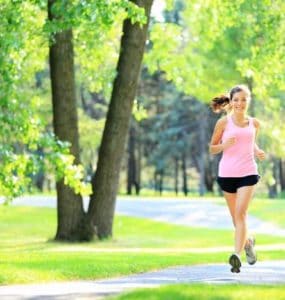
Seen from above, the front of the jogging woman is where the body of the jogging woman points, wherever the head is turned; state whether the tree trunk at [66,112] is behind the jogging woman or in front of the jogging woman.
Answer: behind

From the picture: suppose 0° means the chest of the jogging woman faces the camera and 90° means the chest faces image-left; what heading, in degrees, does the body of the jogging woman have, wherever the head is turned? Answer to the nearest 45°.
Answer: approximately 0°

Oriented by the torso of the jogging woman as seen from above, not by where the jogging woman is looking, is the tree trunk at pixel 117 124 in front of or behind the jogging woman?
behind
